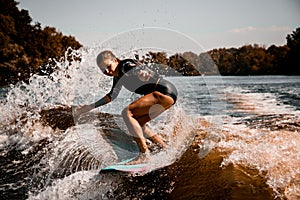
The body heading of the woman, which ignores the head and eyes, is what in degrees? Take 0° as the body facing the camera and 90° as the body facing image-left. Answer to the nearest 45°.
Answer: approximately 90°
